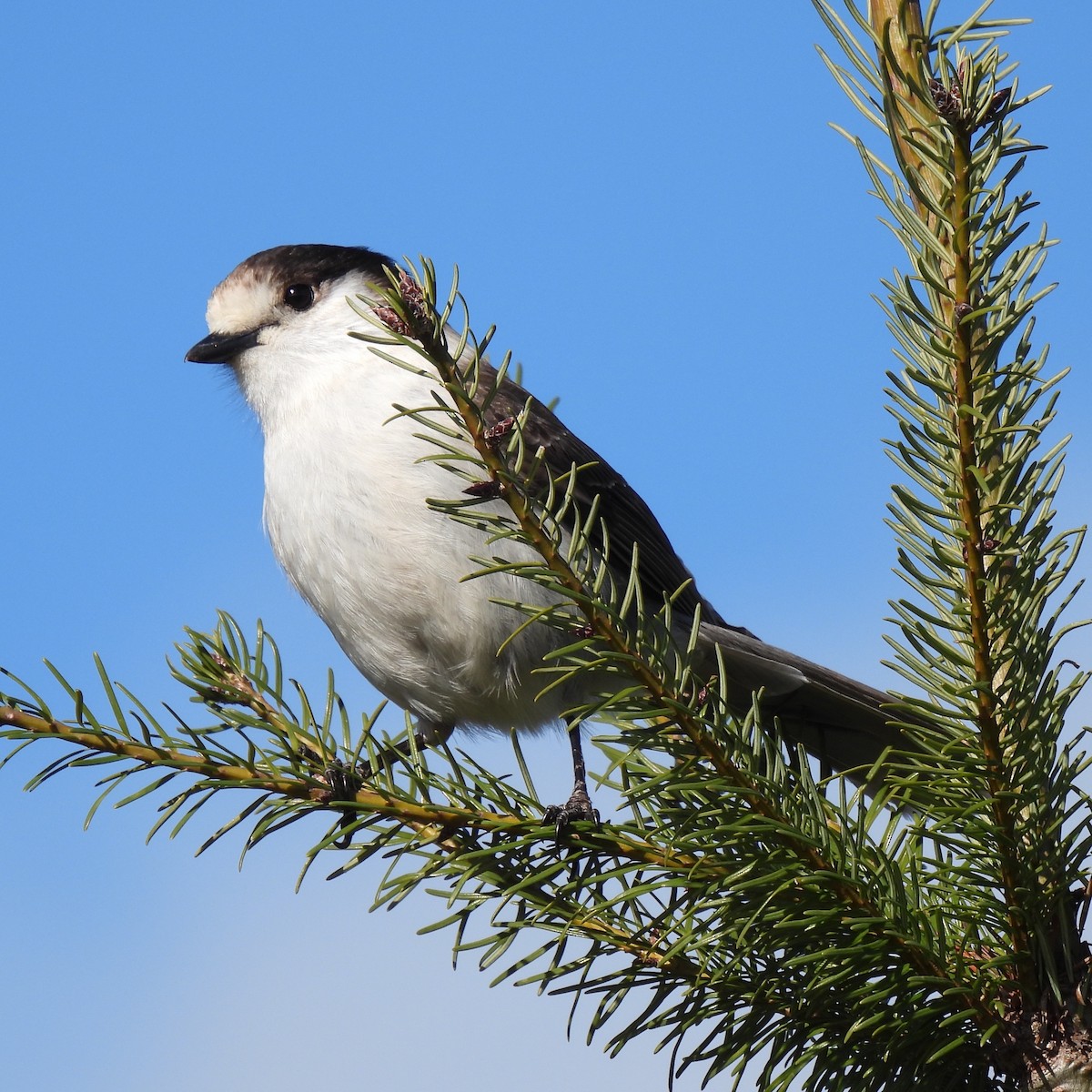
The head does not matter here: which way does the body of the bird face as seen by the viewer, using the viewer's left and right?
facing the viewer and to the left of the viewer
